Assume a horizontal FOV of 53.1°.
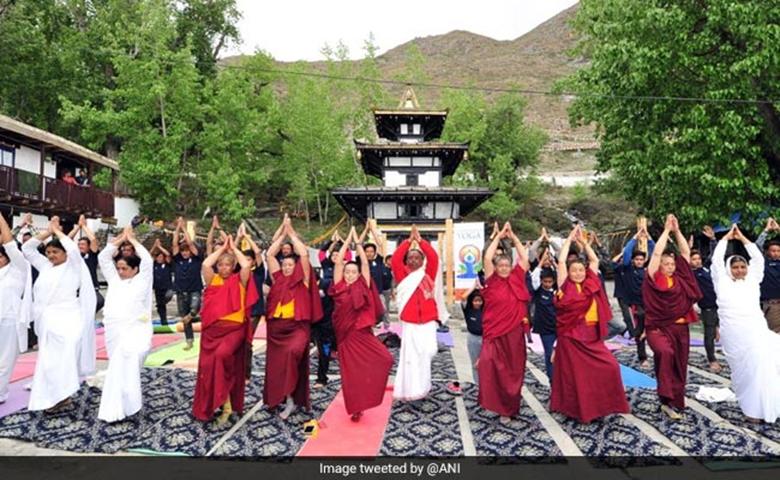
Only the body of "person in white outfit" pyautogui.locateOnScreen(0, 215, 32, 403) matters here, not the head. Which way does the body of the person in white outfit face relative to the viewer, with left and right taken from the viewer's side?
facing the viewer

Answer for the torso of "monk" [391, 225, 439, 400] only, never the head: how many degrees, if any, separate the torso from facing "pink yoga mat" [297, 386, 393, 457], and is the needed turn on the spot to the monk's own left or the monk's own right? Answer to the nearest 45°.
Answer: approximately 45° to the monk's own right

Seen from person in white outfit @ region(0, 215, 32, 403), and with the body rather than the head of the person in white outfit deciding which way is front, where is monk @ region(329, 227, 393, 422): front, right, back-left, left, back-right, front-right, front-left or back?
front-left

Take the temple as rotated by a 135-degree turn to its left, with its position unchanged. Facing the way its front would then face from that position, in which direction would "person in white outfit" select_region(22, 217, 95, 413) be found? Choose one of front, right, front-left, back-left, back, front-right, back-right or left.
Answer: back-right

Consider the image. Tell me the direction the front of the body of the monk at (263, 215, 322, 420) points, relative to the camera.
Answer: toward the camera

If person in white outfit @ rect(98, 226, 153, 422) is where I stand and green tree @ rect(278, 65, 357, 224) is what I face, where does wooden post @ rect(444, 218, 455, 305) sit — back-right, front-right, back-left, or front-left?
front-right

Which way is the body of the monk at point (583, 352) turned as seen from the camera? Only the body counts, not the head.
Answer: toward the camera

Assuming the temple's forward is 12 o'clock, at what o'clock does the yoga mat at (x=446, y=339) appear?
The yoga mat is roughly at 12 o'clock from the temple.

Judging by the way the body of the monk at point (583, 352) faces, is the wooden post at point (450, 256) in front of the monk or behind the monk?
behind

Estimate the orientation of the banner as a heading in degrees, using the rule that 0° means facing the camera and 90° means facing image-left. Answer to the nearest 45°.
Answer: approximately 0°
